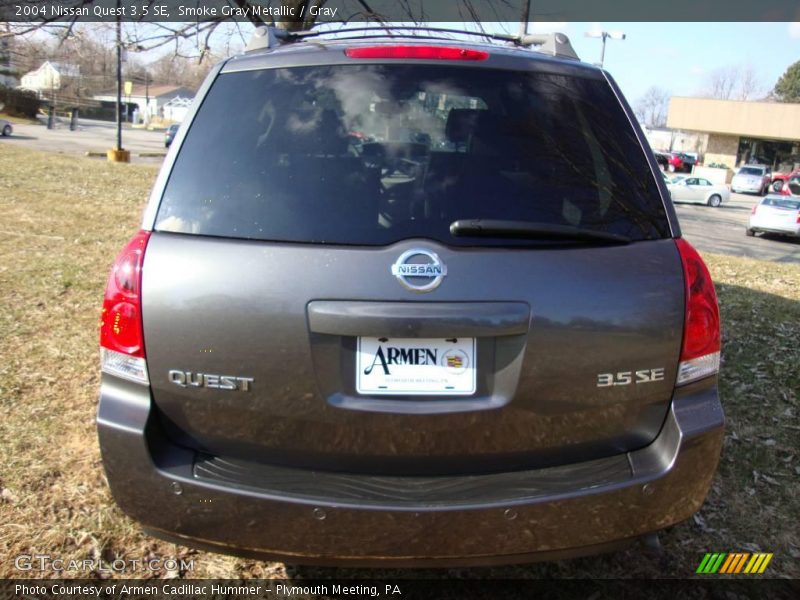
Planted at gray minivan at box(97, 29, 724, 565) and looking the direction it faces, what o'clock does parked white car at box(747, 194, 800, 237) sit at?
The parked white car is roughly at 1 o'clock from the gray minivan.

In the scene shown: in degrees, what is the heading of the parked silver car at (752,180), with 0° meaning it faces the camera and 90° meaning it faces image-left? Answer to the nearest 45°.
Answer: approximately 45°

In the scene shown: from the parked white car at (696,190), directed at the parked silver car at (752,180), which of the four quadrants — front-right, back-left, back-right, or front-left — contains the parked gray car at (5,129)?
back-left

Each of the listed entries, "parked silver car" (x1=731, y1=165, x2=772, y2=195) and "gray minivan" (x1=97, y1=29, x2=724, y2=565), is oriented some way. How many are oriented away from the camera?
1

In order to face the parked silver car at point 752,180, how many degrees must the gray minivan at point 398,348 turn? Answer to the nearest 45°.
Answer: approximately 45° to its right

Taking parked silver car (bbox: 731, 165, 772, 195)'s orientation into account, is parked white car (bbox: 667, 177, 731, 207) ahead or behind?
ahead

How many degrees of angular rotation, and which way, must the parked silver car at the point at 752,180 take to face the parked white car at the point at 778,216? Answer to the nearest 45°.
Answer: approximately 45° to its left

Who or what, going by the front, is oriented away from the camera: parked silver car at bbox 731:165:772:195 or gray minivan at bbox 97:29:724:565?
the gray minivan

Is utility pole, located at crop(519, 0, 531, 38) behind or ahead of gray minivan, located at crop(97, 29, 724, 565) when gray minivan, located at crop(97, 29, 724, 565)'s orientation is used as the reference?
ahead

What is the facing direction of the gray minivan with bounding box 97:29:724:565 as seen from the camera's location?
facing away from the viewer

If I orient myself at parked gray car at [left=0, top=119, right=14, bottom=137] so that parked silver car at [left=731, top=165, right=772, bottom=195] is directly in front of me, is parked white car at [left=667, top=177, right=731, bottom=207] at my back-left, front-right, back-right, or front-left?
front-right

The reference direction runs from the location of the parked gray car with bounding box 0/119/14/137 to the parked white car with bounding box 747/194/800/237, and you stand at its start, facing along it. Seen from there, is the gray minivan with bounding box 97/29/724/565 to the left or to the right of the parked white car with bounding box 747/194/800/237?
right
